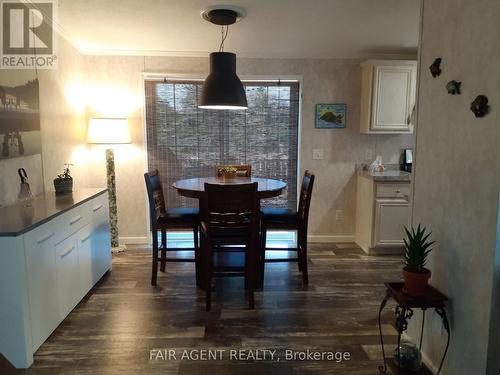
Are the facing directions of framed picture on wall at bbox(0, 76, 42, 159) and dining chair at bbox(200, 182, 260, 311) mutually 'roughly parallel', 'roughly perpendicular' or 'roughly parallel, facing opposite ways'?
roughly perpendicular

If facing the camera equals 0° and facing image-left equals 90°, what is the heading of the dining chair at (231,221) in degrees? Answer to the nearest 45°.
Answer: approximately 180°

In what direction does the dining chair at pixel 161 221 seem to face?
to the viewer's right

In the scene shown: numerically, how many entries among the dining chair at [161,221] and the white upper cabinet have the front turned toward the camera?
1

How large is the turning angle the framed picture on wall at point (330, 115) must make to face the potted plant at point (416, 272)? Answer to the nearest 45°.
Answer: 0° — it already faces it

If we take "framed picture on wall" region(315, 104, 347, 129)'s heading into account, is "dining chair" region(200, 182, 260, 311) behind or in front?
in front

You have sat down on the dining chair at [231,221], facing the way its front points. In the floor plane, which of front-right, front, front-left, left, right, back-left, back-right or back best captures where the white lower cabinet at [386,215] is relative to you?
front-right

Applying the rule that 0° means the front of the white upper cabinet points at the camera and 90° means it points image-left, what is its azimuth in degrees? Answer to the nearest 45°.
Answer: approximately 0°

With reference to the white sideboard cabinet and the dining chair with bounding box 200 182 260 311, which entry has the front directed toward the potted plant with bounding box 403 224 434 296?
the white sideboard cabinet

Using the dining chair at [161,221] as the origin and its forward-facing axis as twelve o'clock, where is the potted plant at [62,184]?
The potted plant is roughly at 6 o'clock from the dining chair.

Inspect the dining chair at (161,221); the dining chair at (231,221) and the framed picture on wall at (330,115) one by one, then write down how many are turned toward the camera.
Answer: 1

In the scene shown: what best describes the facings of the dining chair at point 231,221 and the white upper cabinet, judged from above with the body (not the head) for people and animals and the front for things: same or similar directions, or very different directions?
very different directions

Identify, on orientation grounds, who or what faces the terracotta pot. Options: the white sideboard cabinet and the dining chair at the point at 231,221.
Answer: the white sideboard cabinet

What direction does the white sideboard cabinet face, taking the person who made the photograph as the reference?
facing the viewer and to the right of the viewer

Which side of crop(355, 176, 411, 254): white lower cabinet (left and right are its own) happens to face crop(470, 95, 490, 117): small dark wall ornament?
front

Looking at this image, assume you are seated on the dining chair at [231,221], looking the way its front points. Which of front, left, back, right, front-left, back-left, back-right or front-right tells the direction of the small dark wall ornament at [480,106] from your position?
back-right

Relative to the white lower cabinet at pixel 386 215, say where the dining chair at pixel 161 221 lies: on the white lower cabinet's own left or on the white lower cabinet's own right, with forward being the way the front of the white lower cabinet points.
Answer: on the white lower cabinet's own right
